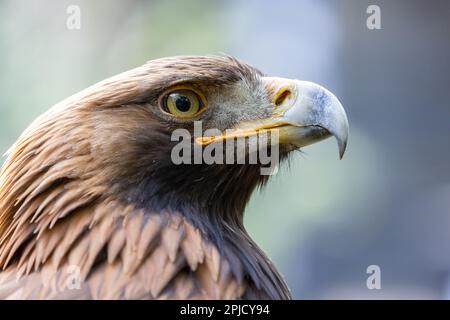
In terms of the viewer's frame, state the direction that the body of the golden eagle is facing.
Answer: to the viewer's right
